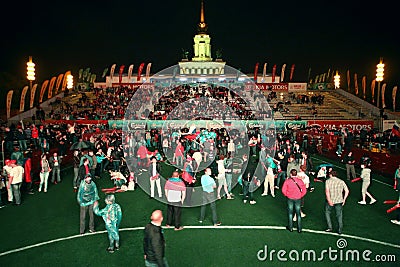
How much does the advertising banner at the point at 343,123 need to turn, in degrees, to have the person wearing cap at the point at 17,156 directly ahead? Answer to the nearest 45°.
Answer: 0° — it already faces them

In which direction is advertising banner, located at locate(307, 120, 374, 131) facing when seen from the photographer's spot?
facing the viewer

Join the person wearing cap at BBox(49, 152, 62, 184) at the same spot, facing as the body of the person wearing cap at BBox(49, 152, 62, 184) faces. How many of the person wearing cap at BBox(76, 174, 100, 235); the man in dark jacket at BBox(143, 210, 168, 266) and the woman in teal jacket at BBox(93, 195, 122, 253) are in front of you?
3

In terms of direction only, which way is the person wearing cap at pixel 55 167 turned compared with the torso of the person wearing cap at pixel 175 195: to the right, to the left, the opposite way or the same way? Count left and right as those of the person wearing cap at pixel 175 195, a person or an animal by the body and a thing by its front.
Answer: the opposite way

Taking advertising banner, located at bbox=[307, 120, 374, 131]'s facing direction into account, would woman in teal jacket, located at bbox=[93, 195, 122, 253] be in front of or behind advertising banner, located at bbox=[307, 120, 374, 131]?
in front

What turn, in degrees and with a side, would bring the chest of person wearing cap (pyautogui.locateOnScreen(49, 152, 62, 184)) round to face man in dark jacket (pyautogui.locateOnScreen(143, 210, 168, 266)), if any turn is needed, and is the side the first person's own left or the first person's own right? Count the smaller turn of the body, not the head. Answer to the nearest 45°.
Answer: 0° — they already face them

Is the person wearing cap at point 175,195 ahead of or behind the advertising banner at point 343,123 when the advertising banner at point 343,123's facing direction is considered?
ahead

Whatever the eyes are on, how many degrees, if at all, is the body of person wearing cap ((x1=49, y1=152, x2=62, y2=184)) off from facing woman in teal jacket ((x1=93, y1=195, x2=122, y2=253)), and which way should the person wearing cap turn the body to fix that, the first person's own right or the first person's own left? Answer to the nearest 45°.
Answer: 0° — they already face them
